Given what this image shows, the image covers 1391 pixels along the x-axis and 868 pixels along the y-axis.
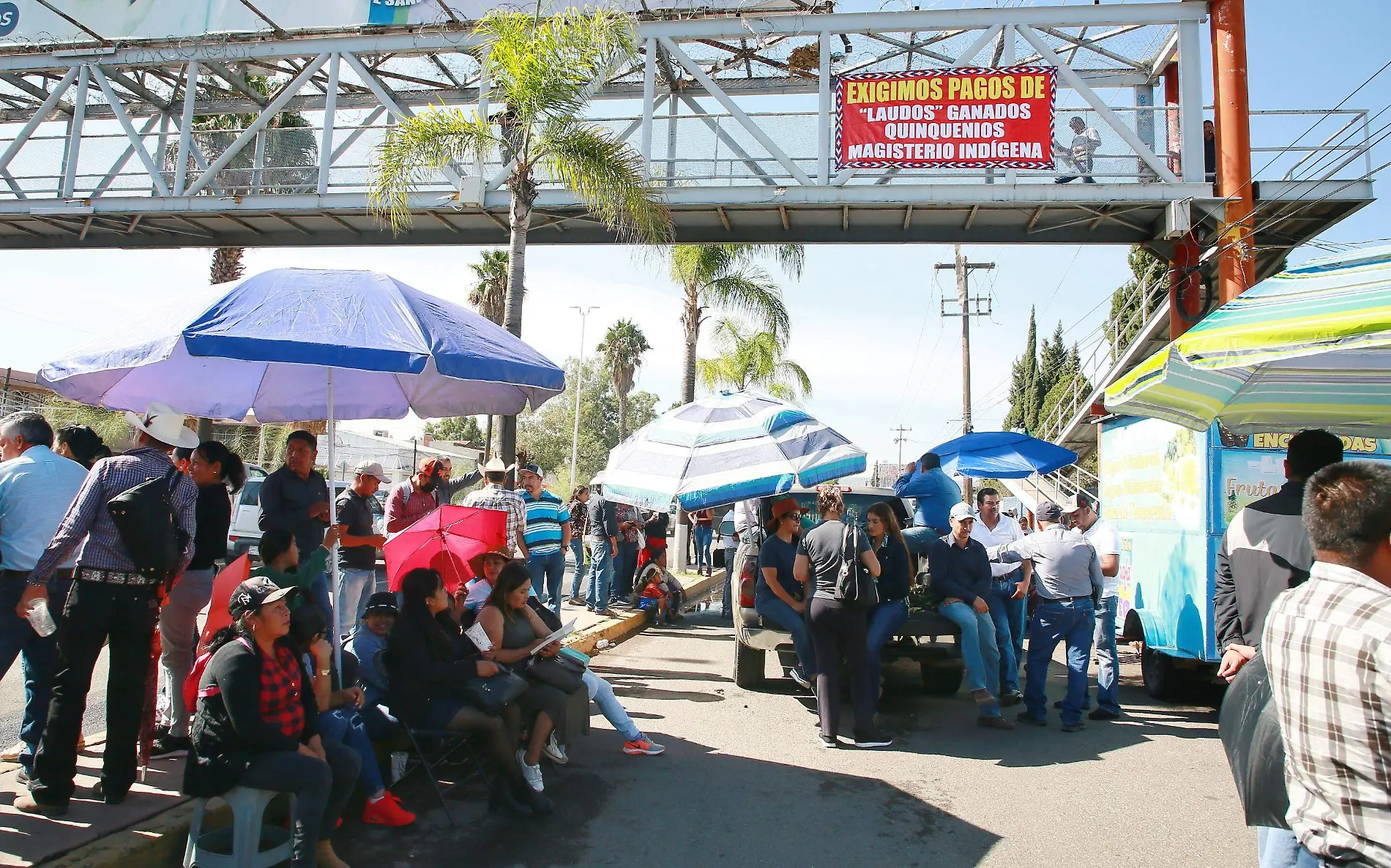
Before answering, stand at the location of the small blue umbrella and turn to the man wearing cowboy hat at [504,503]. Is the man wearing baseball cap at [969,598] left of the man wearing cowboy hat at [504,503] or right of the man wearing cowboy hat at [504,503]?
left

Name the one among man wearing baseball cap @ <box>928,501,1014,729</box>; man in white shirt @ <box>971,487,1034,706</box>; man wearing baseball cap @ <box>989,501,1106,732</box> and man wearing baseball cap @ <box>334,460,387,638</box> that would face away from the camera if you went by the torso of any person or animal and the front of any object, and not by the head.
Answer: man wearing baseball cap @ <box>989,501,1106,732</box>

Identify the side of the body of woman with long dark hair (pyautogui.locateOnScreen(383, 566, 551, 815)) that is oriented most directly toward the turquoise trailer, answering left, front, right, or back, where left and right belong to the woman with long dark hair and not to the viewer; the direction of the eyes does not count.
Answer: front

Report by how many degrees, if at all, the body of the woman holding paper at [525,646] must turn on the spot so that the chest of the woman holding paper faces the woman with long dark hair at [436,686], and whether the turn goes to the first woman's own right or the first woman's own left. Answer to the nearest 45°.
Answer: approximately 90° to the first woman's own right

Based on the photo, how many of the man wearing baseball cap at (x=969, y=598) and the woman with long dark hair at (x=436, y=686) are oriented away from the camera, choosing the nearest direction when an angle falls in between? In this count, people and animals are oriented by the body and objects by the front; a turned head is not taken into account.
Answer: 0

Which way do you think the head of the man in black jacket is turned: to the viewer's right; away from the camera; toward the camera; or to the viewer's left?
away from the camera

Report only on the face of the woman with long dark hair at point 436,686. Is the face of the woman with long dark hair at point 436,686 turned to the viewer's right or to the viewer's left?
to the viewer's right

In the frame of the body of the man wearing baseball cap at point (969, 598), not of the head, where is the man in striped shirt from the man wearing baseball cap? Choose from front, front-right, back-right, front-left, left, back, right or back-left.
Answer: back-right
